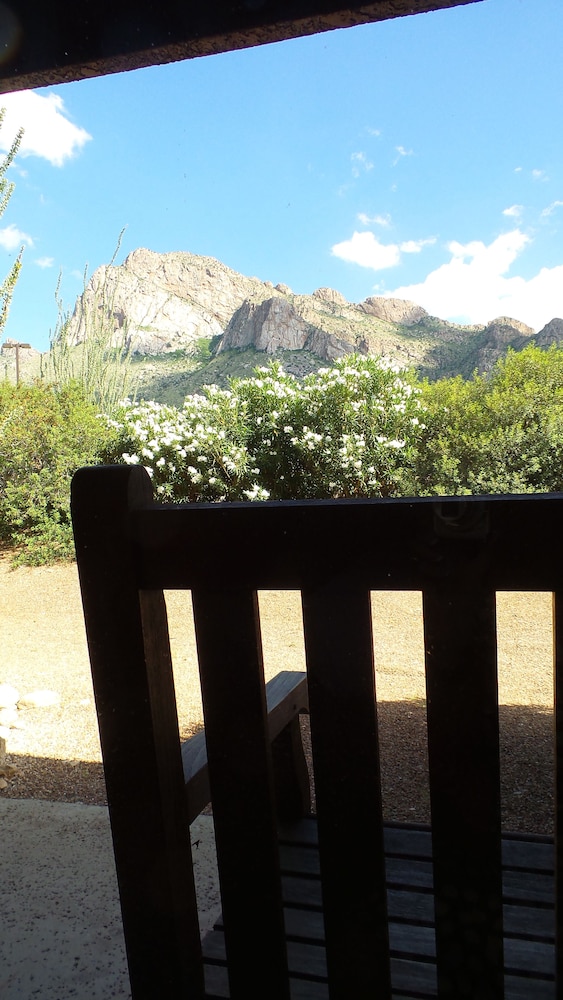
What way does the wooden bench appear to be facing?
away from the camera

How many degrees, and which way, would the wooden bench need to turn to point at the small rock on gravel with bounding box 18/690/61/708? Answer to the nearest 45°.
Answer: approximately 45° to its left

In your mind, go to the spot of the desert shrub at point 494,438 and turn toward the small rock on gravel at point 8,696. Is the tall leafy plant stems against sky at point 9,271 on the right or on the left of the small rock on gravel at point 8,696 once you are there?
right

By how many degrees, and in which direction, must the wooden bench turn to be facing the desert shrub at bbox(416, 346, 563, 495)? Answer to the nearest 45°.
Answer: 0° — it already faces it

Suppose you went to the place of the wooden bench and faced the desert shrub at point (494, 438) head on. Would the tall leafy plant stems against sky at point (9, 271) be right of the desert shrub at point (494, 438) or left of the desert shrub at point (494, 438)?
left

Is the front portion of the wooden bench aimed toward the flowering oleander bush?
yes

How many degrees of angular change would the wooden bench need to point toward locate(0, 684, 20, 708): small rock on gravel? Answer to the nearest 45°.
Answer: approximately 45° to its left

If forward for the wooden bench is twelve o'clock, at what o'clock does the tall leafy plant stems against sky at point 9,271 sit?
The tall leafy plant stems against sky is roughly at 11 o'clock from the wooden bench.
